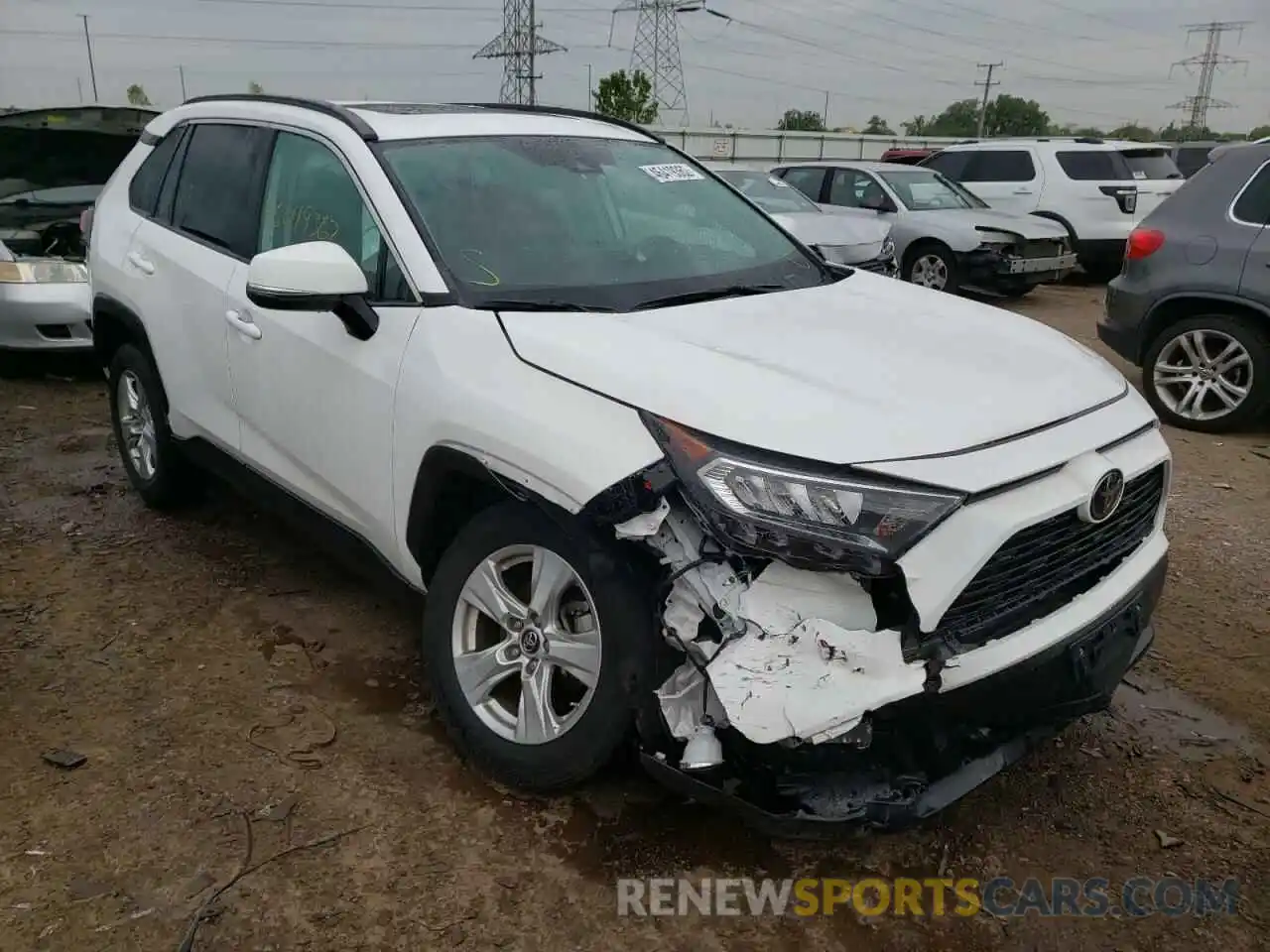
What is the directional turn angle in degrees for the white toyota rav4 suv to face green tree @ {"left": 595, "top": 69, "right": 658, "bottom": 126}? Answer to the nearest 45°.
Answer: approximately 135° to its left

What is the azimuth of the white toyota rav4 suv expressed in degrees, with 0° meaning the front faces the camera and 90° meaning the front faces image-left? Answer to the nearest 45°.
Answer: approximately 315°

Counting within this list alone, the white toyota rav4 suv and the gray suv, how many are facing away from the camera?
0

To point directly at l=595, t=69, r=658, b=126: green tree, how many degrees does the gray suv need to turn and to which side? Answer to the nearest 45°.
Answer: approximately 135° to its left

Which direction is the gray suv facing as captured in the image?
to the viewer's right

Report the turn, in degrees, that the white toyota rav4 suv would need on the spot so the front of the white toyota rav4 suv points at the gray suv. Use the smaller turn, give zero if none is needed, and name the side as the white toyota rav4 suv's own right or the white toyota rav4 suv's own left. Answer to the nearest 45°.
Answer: approximately 90° to the white toyota rav4 suv's own left
